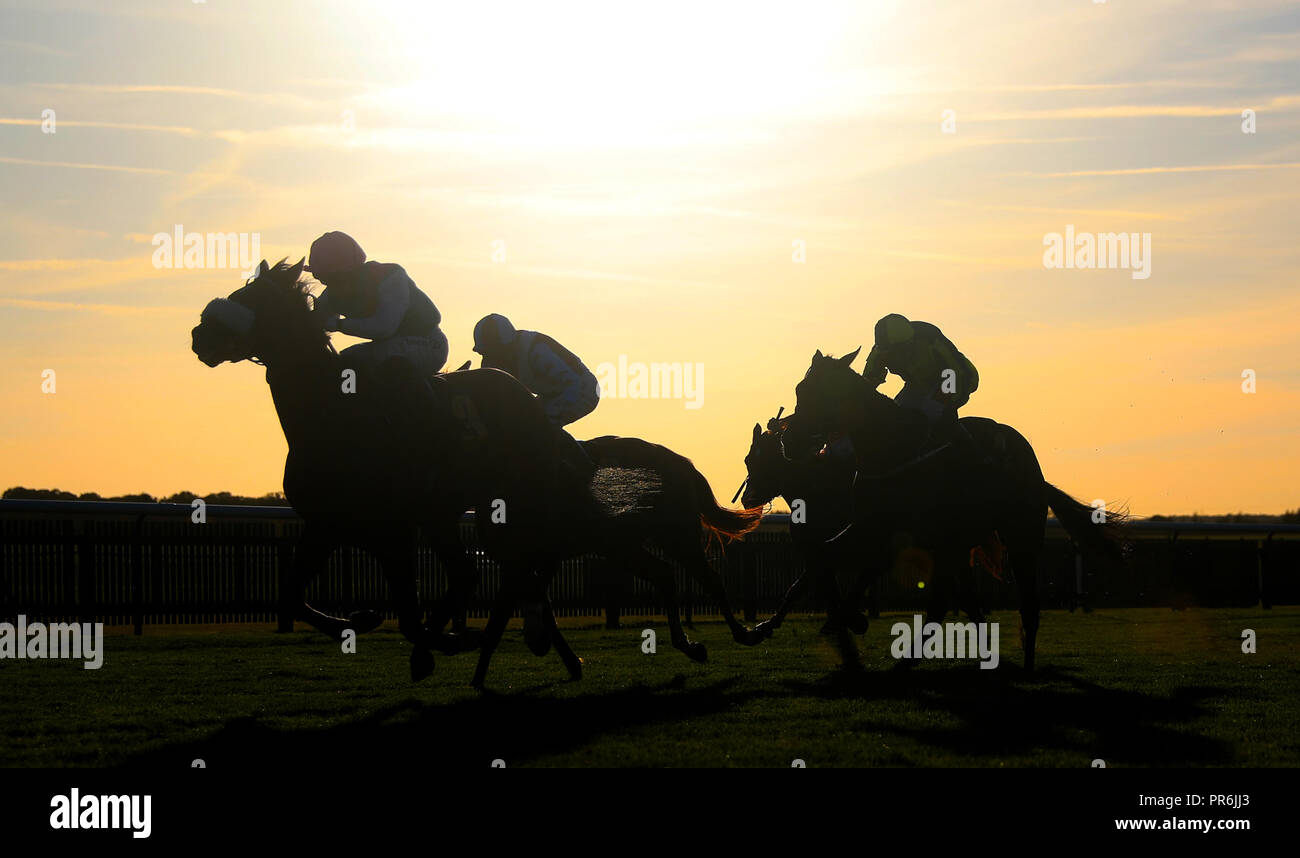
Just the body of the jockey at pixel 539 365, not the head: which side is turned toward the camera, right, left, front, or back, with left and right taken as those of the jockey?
left

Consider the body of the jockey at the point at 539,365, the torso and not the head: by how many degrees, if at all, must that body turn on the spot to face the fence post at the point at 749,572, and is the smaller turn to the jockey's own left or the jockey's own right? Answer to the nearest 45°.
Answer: approximately 90° to the jockey's own right

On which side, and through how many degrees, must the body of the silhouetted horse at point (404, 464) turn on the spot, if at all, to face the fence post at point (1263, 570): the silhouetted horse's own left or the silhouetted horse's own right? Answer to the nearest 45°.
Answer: approximately 180°

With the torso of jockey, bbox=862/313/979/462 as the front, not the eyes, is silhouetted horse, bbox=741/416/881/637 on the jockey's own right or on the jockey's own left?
on the jockey's own right

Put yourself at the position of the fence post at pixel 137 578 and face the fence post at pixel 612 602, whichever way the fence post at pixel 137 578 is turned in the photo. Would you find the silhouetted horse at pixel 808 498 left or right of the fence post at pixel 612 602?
right

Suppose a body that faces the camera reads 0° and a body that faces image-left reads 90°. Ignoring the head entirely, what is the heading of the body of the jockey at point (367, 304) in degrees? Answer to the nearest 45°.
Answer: approximately 90°

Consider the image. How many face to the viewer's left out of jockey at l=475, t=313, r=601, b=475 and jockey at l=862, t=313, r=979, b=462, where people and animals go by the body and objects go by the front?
2

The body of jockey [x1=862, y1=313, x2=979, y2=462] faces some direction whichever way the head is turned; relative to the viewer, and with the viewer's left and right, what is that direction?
facing to the left of the viewer
